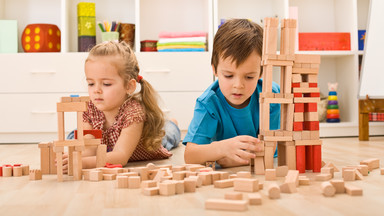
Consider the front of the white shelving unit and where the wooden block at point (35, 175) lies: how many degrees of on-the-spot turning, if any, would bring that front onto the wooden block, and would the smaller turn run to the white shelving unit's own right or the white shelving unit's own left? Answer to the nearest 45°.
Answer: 0° — it already faces it

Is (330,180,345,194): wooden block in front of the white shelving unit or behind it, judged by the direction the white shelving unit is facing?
in front

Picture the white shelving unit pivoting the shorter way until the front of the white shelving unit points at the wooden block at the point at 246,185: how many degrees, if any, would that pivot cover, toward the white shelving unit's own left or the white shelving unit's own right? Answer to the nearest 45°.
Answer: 0° — it already faces it

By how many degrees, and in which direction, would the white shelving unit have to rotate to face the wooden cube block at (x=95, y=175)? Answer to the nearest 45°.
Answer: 0° — it already faces it

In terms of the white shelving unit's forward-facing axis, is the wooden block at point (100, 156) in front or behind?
in front

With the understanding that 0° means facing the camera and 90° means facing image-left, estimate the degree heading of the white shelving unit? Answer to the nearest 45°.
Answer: approximately 0°

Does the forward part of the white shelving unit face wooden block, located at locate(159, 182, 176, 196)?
yes

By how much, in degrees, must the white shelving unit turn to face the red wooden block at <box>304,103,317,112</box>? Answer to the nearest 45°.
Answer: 0° — it already faces it

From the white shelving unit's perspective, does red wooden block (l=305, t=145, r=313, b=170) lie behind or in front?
in front
